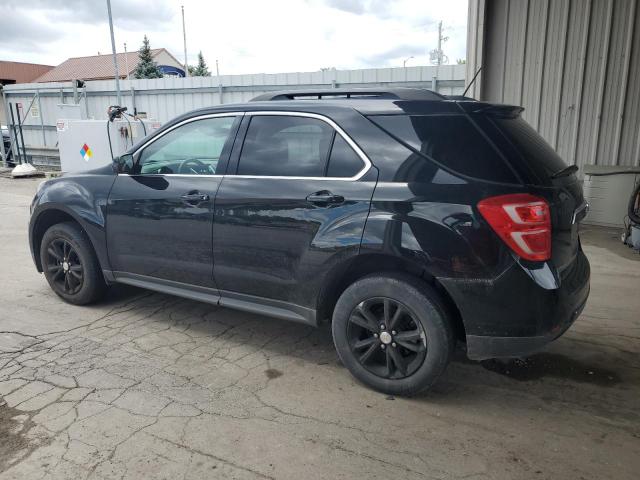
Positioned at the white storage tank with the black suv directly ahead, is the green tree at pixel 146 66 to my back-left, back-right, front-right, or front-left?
back-left

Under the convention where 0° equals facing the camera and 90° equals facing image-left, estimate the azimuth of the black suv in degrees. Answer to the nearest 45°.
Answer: approximately 135°

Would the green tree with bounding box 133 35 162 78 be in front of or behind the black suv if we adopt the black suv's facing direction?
in front

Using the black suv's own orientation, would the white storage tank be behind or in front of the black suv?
in front
